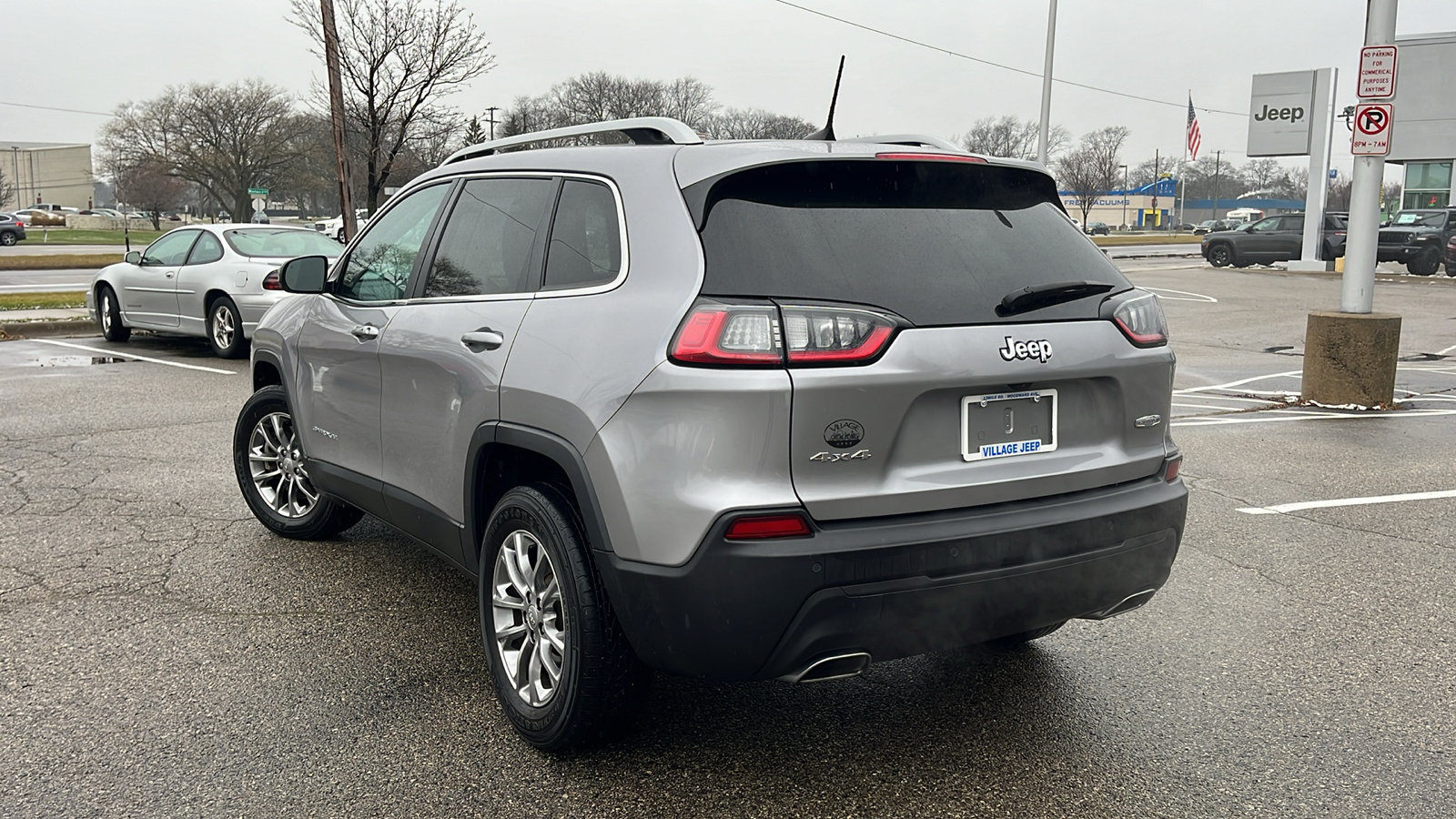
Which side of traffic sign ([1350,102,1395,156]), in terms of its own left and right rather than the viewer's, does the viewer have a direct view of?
front

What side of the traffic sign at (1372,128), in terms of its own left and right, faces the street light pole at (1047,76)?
back

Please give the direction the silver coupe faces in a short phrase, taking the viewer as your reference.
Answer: facing away from the viewer and to the left of the viewer

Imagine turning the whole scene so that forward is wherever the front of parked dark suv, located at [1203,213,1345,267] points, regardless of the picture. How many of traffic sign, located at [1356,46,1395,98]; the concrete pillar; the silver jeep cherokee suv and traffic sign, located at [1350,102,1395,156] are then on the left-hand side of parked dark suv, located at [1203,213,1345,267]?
4

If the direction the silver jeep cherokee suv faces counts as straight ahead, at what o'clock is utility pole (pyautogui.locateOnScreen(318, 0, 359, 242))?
The utility pole is roughly at 1 o'clock from the silver jeep cherokee suv.

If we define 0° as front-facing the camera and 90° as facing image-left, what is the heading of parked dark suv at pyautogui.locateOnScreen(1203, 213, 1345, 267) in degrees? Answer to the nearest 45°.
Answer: approximately 90°

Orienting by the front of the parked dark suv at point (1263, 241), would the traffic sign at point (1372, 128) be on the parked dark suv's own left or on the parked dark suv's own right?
on the parked dark suv's own left

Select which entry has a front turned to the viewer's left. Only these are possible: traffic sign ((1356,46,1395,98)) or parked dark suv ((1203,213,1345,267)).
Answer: the parked dark suv

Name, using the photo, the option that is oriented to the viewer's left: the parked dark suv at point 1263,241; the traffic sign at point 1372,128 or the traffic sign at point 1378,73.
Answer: the parked dark suv

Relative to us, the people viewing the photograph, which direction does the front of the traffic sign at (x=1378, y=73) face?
facing the viewer

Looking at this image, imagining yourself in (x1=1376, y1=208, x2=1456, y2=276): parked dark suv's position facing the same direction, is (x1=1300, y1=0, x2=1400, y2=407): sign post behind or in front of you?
in front

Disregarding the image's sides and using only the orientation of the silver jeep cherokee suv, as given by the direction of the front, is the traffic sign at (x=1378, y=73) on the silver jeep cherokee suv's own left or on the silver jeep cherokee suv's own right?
on the silver jeep cherokee suv's own right
